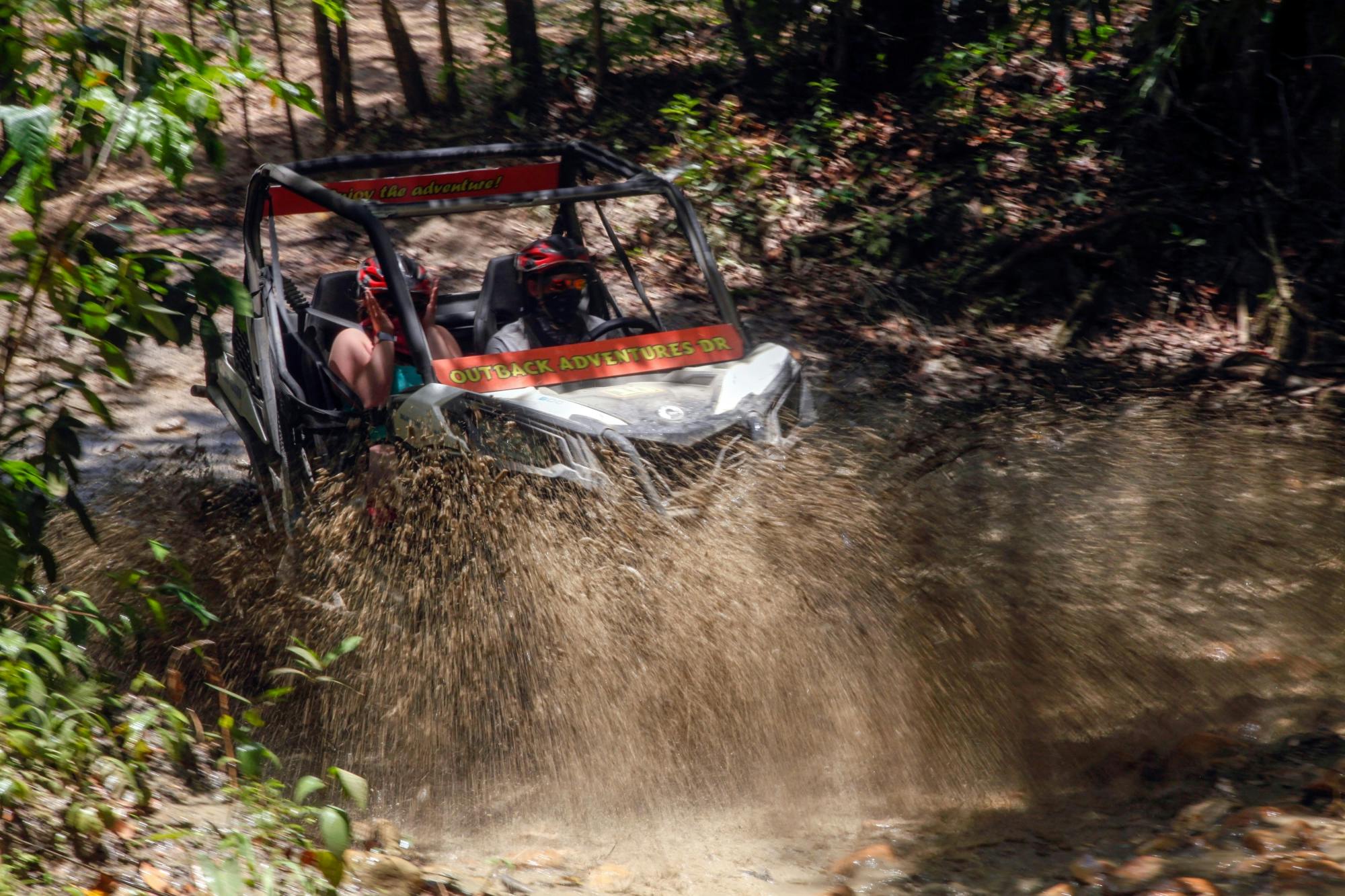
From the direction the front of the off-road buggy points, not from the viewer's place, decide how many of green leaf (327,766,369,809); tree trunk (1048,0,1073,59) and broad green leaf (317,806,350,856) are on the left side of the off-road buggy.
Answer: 1

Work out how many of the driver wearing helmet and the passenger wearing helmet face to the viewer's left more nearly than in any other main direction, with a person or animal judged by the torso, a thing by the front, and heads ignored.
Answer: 0

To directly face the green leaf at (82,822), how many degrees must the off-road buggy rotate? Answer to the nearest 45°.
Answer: approximately 45° to its right

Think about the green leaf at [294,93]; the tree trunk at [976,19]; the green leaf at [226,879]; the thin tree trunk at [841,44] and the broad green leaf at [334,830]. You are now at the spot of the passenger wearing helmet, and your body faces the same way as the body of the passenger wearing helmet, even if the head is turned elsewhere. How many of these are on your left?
2

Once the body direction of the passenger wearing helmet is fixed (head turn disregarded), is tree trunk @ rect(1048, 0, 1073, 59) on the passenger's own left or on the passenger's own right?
on the passenger's own left

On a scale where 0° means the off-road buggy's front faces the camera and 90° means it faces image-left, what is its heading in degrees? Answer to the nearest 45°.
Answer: approximately 315°

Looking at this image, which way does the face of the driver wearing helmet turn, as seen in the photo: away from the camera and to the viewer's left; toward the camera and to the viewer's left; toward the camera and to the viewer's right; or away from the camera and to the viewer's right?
toward the camera and to the viewer's right

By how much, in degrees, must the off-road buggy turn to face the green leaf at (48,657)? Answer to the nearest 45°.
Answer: approximately 90° to its right

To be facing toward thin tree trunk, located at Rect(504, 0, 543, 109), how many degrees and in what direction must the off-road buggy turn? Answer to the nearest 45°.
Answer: approximately 135° to its left

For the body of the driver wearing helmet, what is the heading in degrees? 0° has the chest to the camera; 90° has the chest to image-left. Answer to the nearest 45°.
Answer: approximately 315°

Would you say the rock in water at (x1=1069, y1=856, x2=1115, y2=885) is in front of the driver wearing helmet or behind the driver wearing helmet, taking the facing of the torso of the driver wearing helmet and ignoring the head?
in front
